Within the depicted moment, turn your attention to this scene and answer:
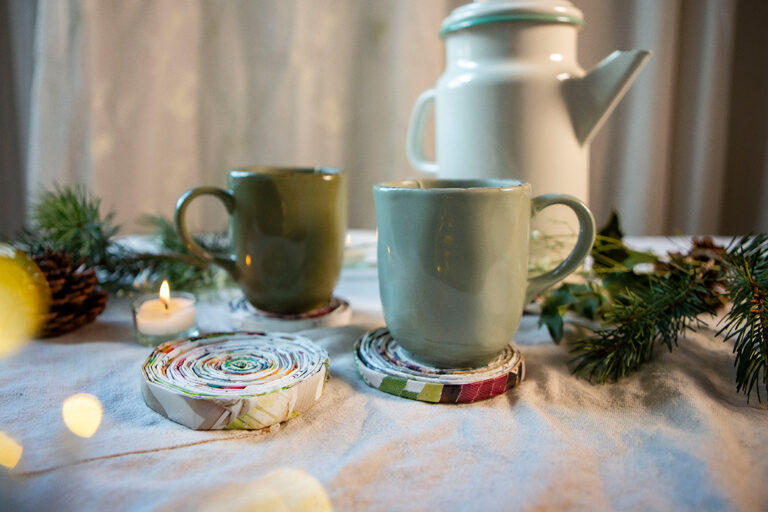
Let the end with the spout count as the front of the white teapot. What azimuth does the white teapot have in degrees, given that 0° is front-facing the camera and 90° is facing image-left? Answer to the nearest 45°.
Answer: approximately 270°
